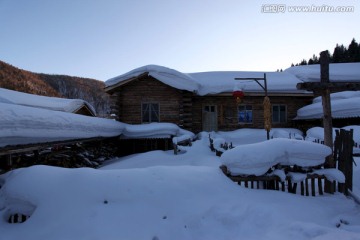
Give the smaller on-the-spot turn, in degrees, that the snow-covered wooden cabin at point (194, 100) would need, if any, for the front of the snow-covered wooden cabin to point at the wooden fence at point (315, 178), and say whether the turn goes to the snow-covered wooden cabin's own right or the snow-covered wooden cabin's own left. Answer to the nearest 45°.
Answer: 0° — it already faces it

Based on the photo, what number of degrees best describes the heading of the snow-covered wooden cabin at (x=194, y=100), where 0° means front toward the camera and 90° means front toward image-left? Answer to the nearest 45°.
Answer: approximately 0°

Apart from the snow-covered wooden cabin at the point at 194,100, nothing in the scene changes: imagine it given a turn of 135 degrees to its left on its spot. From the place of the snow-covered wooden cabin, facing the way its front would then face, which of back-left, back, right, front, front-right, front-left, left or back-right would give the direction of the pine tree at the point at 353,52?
front

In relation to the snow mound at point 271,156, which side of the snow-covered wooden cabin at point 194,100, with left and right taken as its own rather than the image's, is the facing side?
front

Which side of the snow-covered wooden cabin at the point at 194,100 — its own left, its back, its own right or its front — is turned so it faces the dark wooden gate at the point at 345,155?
front
